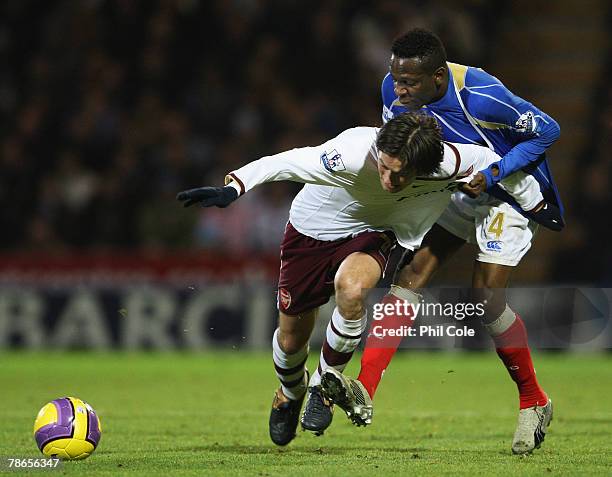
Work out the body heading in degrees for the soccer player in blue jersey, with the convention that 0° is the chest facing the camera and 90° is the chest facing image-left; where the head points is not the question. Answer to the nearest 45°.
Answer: approximately 45°

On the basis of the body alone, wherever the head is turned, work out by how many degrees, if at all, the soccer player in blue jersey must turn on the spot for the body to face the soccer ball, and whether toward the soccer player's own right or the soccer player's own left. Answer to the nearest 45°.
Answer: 0° — they already face it
